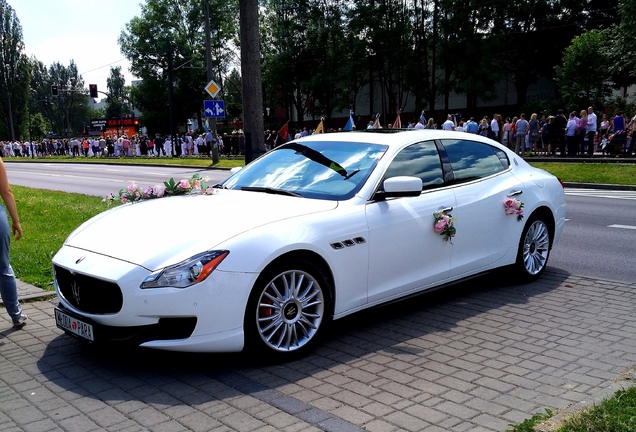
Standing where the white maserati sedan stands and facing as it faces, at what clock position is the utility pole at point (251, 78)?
The utility pole is roughly at 4 o'clock from the white maserati sedan.

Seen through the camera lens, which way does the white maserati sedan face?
facing the viewer and to the left of the viewer
